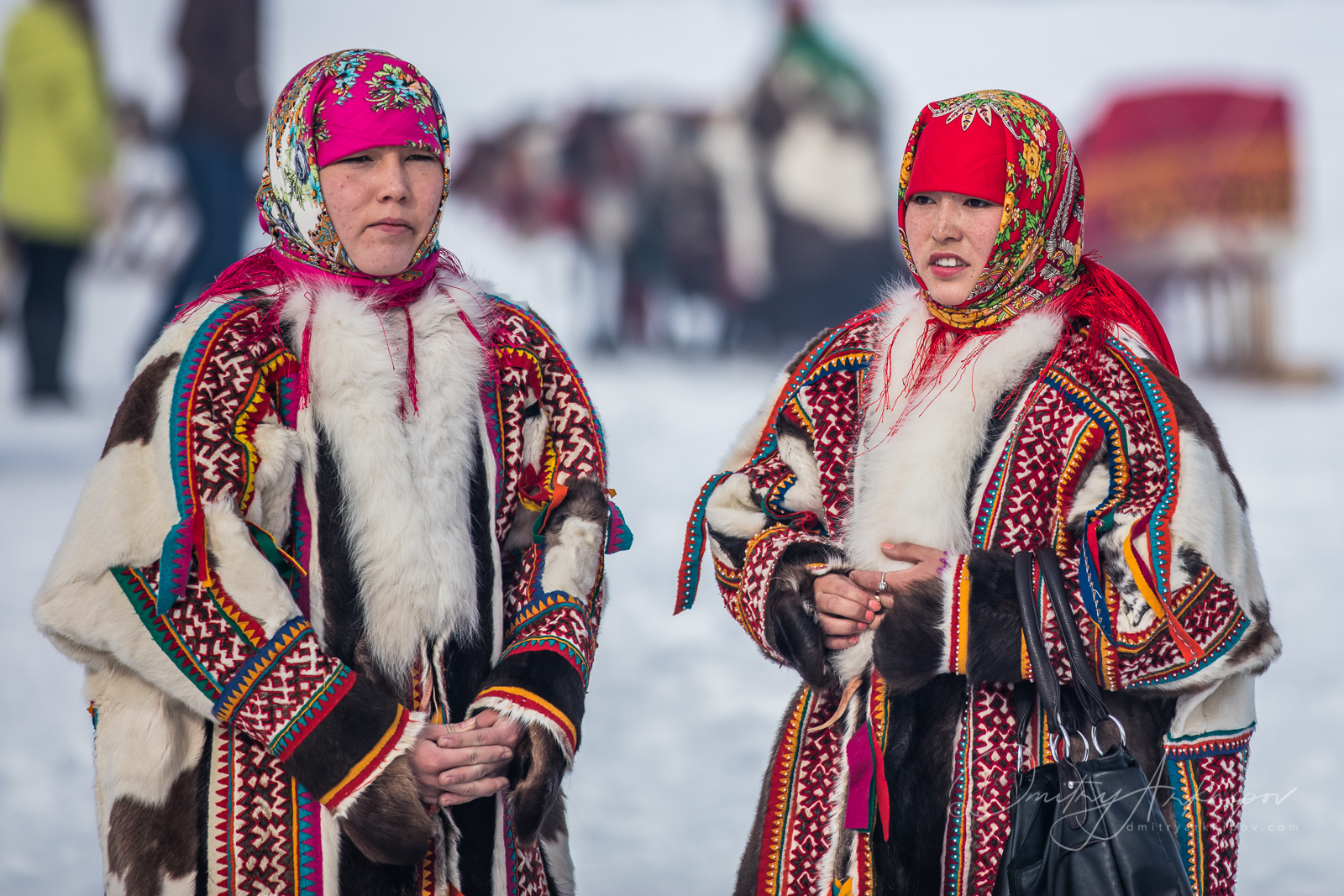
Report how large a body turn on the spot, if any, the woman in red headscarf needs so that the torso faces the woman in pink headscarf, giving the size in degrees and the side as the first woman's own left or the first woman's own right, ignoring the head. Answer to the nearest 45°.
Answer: approximately 45° to the first woman's own right

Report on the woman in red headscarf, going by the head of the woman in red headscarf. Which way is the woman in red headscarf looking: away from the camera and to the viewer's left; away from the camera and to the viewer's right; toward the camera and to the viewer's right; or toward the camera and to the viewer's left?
toward the camera and to the viewer's left

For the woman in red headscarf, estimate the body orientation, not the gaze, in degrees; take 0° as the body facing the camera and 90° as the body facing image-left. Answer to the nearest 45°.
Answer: approximately 45°

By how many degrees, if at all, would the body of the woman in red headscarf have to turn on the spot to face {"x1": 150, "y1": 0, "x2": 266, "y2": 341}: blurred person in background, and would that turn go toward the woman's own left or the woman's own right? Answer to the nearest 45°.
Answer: approximately 90° to the woman's own right

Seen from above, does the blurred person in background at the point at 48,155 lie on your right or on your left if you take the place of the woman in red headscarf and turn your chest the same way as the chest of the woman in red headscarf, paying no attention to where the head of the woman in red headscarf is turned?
on your right
